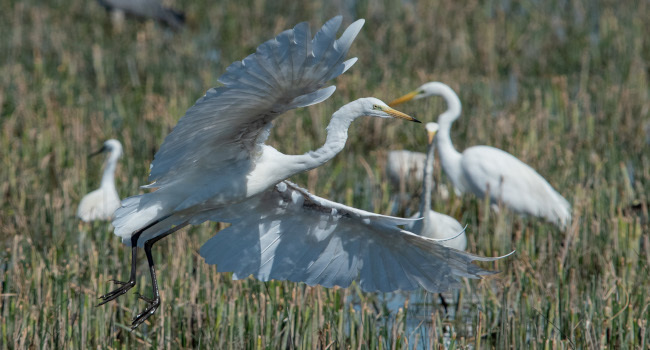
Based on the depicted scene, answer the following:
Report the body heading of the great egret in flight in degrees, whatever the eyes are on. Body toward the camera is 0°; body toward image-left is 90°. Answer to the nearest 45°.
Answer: approximately 270°

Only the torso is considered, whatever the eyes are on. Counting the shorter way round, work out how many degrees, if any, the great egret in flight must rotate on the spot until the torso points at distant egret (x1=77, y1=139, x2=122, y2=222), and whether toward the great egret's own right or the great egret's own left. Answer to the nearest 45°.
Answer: approximately 135° to the great egret's own left

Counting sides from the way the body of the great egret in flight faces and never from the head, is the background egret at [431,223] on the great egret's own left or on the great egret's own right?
on the great egret's own left

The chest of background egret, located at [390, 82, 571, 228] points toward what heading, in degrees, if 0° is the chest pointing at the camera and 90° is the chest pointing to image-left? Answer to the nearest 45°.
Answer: approximately 90°

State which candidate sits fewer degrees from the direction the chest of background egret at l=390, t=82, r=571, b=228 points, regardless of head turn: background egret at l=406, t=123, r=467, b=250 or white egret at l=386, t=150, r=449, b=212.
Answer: the white egret

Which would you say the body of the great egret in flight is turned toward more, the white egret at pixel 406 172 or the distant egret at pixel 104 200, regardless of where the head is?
the white egret

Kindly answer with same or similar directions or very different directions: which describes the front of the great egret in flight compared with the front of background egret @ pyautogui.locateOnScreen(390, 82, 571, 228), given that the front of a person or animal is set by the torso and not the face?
very different directions

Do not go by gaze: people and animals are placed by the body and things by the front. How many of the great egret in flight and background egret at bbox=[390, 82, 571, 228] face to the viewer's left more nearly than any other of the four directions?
1

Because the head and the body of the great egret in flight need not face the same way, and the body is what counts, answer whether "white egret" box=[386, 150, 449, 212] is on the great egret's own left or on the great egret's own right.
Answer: on the great egret's own left
